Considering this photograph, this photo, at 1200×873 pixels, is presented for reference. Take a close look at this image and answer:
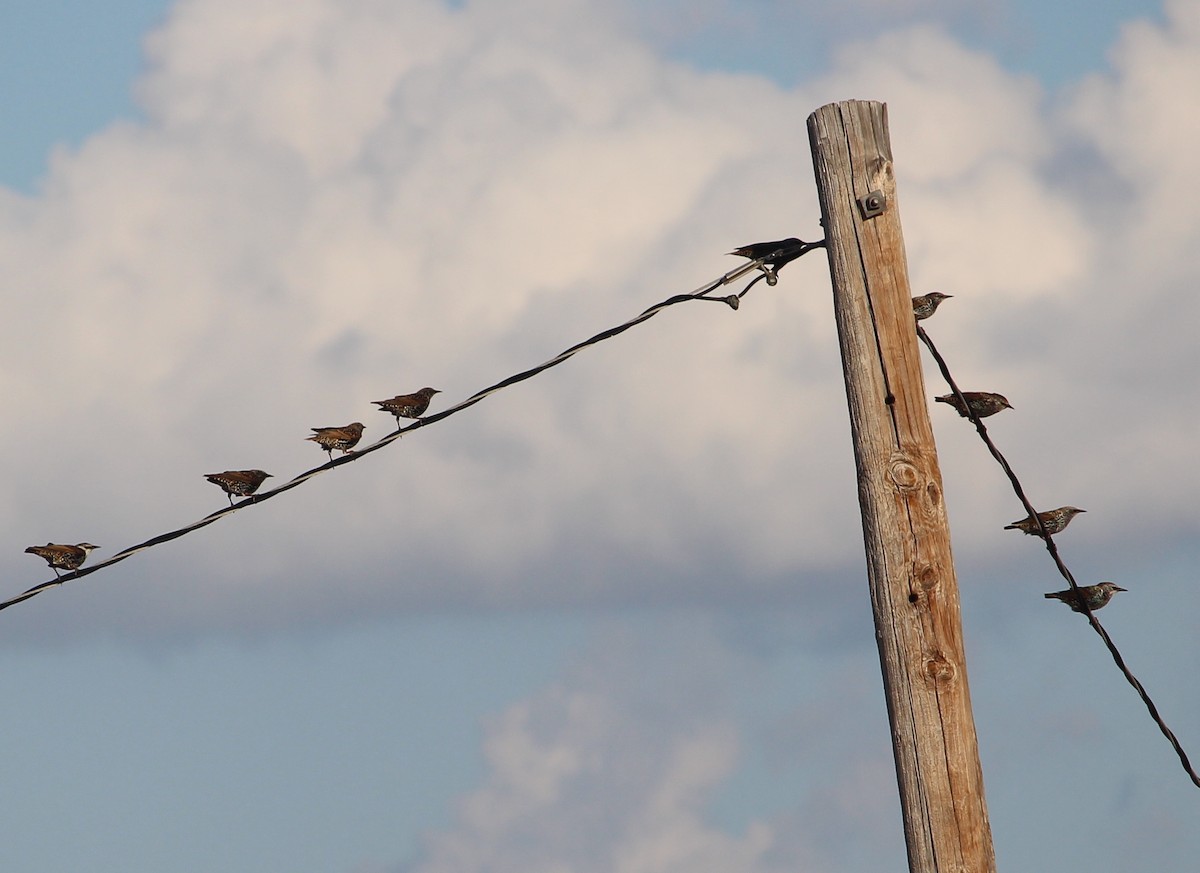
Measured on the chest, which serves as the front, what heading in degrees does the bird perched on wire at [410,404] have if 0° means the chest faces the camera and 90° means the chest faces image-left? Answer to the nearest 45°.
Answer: approximately 270°

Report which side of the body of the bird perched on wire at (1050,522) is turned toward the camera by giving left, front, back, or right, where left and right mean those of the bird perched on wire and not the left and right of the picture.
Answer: right

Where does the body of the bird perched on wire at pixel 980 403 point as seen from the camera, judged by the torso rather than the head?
to the viewer's right

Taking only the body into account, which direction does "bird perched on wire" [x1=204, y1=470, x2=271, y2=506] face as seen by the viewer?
to the viewer's right

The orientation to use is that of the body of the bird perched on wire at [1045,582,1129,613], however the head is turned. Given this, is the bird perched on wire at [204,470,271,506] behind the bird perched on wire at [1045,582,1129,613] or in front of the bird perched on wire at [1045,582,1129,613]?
behind

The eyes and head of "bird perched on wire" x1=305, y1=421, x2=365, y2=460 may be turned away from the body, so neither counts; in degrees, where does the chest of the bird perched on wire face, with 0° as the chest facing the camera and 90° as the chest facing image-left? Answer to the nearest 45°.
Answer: approximately 270°

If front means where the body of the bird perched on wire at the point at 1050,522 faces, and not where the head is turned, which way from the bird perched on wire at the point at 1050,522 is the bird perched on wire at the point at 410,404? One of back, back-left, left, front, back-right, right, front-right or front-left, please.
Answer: back

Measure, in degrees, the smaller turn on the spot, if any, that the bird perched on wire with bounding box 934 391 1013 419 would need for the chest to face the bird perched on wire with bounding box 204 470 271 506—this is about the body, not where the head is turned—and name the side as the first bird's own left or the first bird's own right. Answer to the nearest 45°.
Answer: approximately 180°

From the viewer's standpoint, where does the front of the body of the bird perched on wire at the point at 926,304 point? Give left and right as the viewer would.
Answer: facing to the right of the viewer

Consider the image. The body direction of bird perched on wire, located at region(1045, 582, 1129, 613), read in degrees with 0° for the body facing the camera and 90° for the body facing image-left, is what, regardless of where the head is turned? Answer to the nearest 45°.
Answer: approximately 270°

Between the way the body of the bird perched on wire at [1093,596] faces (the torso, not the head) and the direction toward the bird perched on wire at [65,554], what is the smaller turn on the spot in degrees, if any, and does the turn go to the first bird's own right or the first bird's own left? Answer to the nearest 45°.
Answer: approximately 180°
